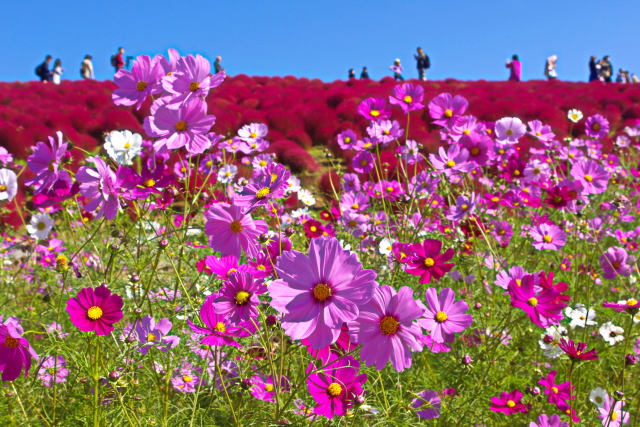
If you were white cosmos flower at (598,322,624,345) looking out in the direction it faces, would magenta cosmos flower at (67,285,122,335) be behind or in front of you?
in front

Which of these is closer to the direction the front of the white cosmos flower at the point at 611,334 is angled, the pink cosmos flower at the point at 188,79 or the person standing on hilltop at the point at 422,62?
the pink cosmos flower

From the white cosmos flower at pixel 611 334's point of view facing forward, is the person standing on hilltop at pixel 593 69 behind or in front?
behind

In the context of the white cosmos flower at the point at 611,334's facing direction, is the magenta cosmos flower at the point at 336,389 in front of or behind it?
in front

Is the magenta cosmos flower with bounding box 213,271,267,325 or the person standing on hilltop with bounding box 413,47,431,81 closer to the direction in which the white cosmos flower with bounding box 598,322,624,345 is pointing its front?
the magenta cosmos flower

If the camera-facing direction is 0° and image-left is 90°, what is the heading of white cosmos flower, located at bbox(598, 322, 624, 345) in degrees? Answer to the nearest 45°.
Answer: approximately 0°

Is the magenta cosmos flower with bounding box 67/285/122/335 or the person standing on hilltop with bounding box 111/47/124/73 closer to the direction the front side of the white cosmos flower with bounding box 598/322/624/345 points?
the magenta cosmos flower

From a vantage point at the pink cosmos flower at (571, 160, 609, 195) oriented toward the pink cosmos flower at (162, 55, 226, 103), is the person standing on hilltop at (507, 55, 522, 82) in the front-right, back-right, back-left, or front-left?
back-right
